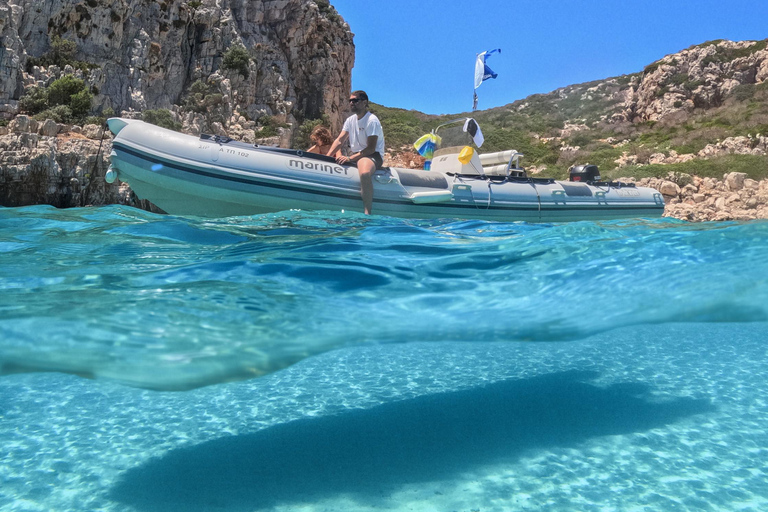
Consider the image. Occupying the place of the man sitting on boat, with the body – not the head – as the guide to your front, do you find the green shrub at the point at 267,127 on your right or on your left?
on your right

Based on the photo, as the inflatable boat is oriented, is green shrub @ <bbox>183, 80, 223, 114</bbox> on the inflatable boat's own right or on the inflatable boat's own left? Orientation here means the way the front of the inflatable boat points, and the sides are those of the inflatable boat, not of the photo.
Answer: on the inflatable boat's own right

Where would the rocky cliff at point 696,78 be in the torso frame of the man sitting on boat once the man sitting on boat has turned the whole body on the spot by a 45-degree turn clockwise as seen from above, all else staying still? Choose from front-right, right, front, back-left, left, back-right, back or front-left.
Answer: back-right

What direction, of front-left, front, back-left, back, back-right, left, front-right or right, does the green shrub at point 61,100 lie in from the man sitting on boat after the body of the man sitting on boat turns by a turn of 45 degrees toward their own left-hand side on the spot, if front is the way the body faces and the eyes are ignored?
back-right

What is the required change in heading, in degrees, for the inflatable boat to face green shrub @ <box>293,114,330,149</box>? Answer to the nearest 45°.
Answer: approximately 90° to its right

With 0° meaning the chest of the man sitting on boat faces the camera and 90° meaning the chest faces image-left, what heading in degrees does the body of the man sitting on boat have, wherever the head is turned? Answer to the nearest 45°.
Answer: approximately 45°

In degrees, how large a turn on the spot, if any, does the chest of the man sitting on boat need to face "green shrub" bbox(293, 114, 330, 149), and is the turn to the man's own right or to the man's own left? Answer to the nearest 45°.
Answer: approximately 135° to the man's own right

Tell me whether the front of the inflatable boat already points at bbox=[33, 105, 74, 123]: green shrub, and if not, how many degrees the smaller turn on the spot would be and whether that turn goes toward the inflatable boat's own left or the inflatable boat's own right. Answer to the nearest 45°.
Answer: approximately 45° to the inflatable boat's own right

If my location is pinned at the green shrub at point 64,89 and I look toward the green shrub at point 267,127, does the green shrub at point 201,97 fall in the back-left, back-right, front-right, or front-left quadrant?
front-left

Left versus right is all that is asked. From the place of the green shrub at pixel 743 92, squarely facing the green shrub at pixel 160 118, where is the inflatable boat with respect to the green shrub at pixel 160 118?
left

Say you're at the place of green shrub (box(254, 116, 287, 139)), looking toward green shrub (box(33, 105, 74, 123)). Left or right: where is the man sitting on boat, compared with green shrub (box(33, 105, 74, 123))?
left

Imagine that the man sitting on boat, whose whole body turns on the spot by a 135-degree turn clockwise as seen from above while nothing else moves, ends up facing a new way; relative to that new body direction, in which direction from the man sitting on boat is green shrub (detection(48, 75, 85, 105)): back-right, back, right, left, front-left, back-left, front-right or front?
front-left

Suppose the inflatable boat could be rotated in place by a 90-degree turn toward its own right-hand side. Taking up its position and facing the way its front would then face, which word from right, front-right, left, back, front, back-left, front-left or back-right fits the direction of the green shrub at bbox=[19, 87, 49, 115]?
front-left

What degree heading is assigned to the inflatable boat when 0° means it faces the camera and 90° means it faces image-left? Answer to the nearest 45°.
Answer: approximately 90°

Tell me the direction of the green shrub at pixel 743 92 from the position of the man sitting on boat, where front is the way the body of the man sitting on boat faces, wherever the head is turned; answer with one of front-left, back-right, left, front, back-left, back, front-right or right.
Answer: back
